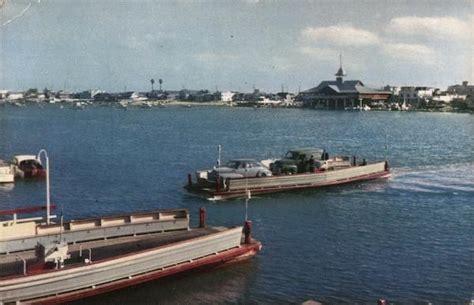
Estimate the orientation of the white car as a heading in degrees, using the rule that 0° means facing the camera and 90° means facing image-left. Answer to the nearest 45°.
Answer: approximately 90°

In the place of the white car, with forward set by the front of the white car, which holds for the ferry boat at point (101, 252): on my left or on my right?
on my left
